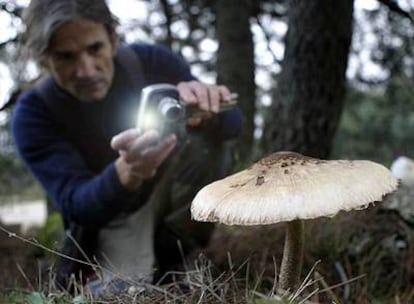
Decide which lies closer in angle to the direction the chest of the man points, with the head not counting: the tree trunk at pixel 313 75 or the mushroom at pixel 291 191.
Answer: the mushroom

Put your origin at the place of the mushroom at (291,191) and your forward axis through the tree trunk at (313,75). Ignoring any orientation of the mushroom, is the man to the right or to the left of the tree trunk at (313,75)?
left

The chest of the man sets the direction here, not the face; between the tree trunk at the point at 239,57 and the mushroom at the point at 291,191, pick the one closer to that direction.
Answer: the mushroom

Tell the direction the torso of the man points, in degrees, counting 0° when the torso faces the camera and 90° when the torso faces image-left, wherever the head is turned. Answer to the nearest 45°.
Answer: approximately 315°

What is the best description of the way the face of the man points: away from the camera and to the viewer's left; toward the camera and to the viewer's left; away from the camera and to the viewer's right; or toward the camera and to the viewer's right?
toward the camera and to the viewer's right

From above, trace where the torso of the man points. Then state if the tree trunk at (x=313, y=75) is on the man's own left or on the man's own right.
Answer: on the man's own left
